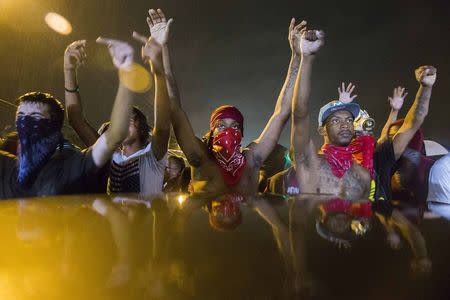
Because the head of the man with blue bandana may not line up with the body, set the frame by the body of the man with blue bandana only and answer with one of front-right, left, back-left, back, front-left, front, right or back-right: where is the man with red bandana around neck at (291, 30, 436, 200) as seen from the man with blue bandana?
back-left

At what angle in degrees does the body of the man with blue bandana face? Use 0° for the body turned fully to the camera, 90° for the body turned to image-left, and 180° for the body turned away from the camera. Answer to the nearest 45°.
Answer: approximately 45°

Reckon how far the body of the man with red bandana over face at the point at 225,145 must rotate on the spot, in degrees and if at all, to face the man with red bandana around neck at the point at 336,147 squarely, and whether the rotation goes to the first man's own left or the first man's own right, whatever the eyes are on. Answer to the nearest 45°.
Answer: approximately 90° to the first man's own left

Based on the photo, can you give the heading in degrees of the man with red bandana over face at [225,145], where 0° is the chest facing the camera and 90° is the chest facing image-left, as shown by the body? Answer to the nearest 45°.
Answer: approximately 0°

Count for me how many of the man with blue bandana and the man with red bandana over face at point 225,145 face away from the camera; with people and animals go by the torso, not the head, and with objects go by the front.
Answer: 0

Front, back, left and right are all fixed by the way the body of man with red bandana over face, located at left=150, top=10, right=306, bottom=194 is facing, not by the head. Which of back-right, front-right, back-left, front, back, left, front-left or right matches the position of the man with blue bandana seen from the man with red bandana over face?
front-right

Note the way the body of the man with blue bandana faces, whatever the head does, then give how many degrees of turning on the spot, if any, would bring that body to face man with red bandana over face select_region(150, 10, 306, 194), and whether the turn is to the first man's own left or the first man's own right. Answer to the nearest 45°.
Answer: approximately 135° to the first man's own left
